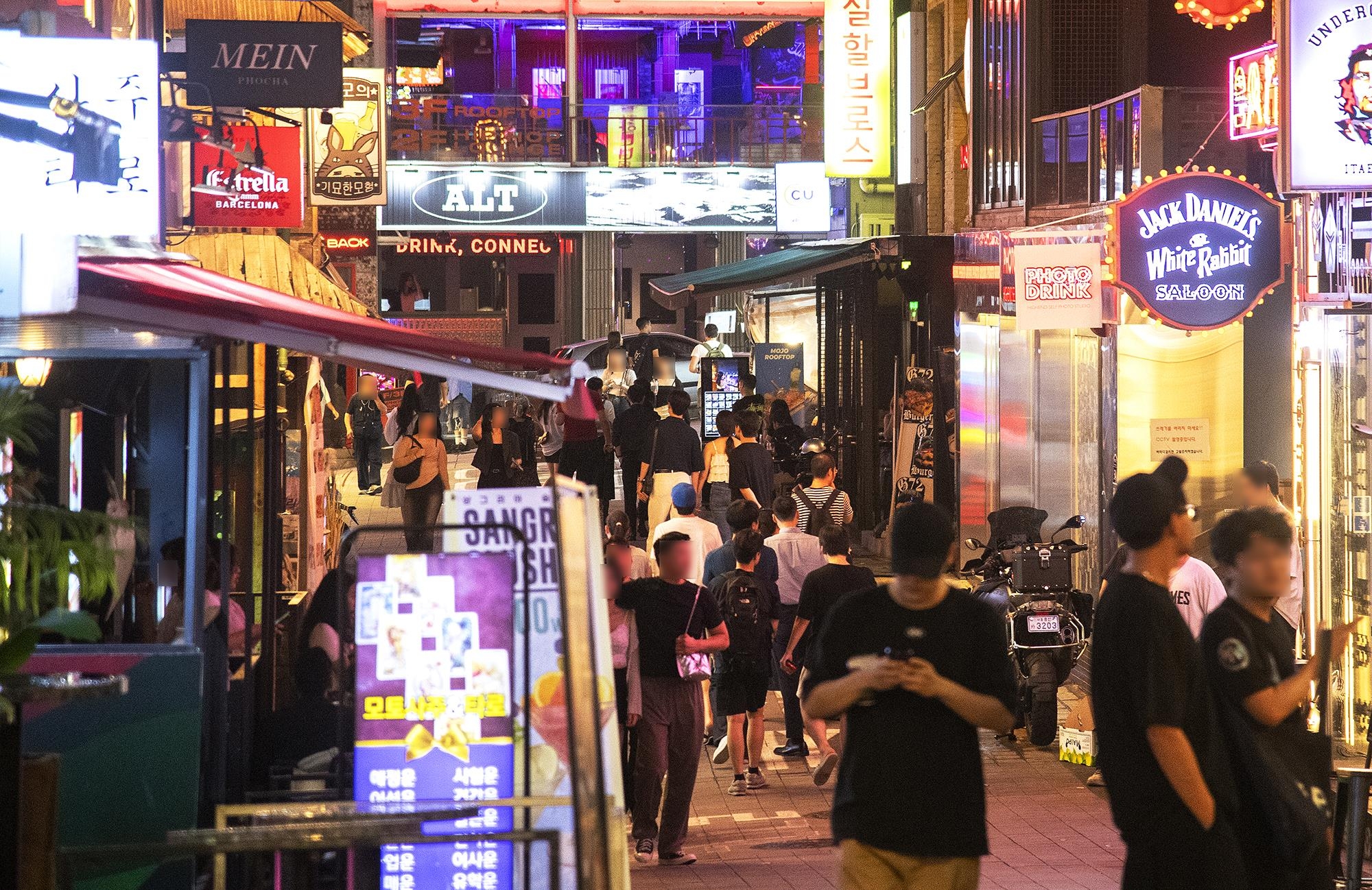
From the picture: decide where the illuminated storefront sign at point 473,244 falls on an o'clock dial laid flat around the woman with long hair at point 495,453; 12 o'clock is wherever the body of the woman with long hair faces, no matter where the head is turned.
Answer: The illuminated storefront sign is roughly at 6 o'clock from the woman with long hair.

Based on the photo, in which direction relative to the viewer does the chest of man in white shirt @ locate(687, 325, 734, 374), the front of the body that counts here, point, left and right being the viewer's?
facing away from the viewer

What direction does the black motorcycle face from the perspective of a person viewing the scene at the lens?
facing away from the viewer

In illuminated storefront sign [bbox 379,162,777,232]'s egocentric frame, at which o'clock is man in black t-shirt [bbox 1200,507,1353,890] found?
The man in black t-shirt is roughly at 12 o'clock from the illuminated storefront sign.

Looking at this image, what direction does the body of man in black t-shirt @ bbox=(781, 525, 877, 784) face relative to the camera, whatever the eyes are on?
away from the camera

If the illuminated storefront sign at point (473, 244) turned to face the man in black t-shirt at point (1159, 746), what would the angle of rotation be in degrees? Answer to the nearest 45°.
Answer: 0° — it already faces them
